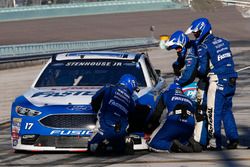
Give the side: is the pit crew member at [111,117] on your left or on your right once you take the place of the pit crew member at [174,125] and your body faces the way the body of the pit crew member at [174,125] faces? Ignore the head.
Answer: on your left

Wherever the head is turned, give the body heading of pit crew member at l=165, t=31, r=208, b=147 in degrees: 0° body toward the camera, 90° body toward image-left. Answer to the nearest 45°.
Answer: approximately 90°

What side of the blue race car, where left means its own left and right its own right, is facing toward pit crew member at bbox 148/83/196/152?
left

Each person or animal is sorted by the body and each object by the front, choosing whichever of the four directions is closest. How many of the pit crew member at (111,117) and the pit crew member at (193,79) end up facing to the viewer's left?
1

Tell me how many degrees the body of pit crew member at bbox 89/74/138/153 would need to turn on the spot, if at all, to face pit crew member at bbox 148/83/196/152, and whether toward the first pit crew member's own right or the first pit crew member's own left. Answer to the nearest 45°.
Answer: approximately 45° to the first pit crew member's own right

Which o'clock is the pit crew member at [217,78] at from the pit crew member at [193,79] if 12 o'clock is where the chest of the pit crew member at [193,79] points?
the pit crew member at [217,78] is roughly at 6 o'clock from the pit crew member at [193,79].

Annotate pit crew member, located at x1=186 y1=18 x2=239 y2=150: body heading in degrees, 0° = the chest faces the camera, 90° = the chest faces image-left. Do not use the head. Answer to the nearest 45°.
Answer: approximately 135°
